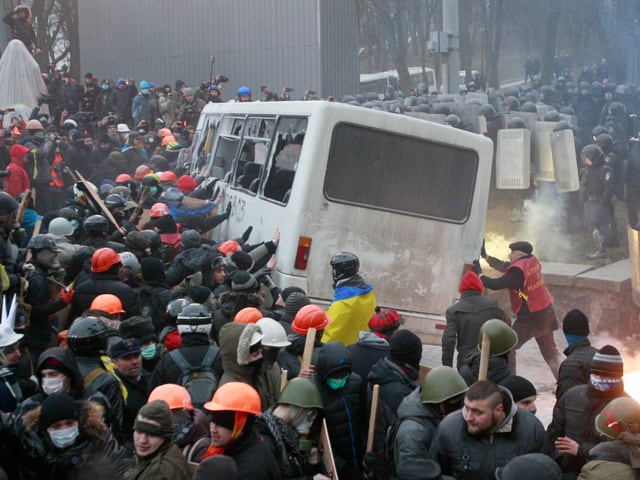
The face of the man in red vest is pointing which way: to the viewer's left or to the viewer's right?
to the viewer's left

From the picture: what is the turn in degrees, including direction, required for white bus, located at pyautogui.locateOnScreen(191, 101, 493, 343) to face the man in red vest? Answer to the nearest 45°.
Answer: approximately 135° to its right

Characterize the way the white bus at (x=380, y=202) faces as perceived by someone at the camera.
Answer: facing away from the viewer and to the left of the viewer
